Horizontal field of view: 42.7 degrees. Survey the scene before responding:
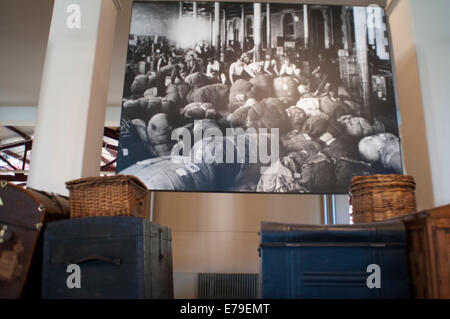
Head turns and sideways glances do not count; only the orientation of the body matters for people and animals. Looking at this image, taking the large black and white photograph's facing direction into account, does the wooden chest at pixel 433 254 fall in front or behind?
in front

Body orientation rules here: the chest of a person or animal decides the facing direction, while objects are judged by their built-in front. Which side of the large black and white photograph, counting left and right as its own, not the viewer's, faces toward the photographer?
front

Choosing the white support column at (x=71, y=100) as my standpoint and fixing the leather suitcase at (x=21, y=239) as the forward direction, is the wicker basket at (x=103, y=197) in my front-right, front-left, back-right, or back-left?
front-left

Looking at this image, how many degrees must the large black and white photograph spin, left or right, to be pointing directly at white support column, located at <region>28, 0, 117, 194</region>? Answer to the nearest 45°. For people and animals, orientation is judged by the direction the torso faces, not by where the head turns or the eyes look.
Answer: approximately 90° to its right

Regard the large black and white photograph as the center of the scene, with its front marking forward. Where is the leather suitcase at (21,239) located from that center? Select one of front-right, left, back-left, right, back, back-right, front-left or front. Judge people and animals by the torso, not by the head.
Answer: front-right

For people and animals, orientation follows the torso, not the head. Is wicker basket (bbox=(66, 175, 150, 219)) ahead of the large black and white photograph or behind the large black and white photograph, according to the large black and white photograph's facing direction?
ahead

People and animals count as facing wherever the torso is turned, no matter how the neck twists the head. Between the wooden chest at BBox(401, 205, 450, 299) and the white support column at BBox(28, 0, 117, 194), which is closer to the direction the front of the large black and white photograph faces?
the wooden chest
